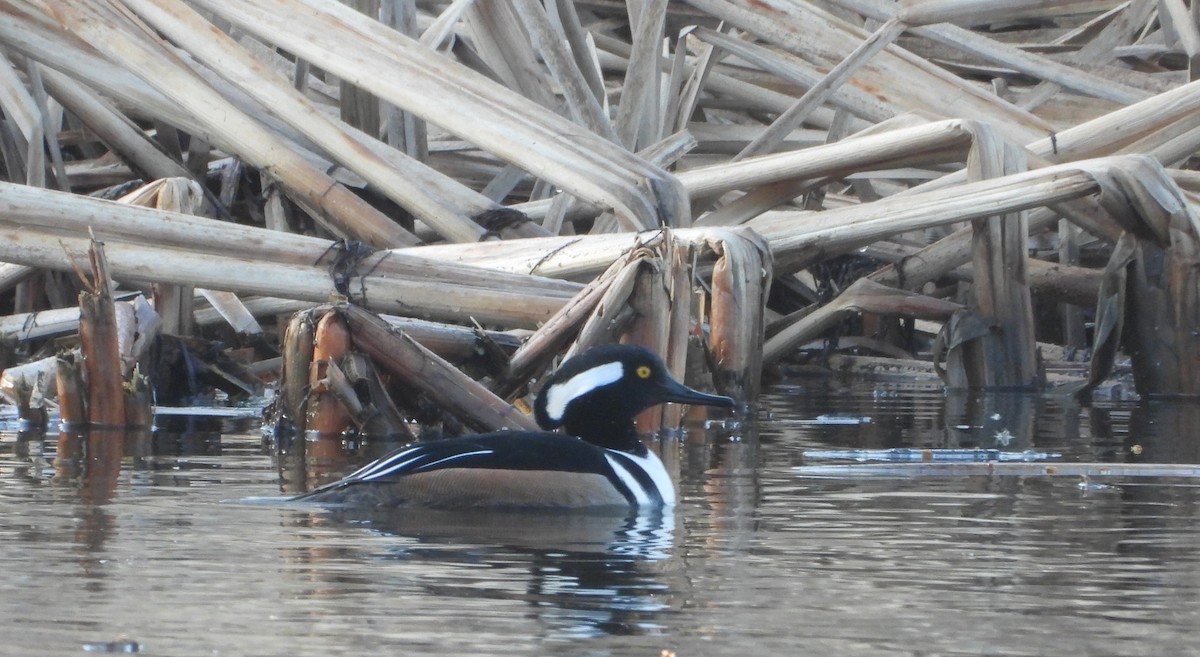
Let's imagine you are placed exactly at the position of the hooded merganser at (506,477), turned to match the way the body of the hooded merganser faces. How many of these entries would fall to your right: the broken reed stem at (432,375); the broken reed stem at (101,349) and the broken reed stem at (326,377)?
0

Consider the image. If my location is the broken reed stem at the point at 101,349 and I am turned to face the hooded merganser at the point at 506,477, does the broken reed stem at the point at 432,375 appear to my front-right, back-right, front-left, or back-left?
front-left

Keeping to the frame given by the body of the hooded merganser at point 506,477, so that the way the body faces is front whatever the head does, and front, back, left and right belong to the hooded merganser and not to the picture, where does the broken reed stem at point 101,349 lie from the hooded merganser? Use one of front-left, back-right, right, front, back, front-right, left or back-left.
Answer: back-left

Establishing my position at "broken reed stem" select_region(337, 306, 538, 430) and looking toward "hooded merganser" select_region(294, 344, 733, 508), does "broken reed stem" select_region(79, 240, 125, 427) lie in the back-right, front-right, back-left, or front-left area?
back-right

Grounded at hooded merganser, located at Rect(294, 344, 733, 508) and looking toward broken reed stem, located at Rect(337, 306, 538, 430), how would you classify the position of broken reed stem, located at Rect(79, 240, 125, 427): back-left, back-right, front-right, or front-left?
front-left

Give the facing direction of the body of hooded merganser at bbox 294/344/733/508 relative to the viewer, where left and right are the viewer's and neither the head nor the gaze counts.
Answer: facing to the right of the viewer

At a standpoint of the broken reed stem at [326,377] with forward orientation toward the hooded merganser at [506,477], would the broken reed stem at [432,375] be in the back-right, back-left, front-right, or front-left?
front-left

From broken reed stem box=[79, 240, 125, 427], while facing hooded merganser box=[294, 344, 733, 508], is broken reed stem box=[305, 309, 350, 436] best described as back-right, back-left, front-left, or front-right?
front-left
